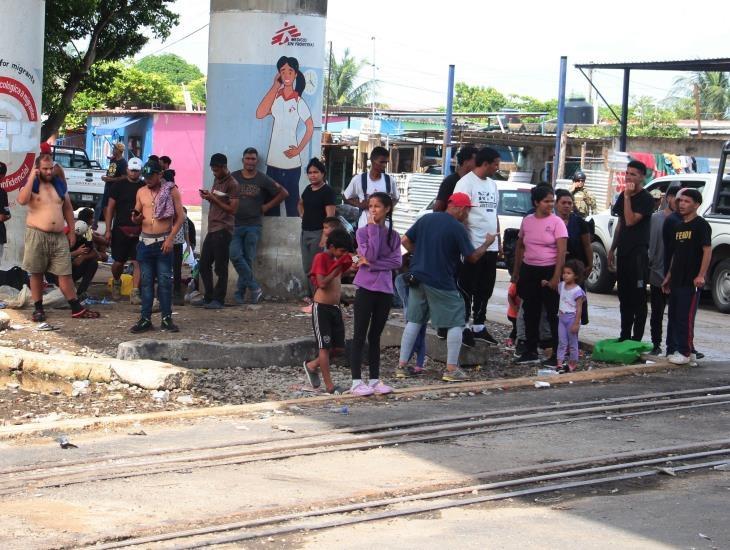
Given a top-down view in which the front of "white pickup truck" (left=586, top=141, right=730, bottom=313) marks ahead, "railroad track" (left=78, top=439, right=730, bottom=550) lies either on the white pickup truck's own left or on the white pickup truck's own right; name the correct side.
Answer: on the white pickup truck's own left

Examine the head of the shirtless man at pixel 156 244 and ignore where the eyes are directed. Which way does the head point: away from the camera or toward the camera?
toward the camera

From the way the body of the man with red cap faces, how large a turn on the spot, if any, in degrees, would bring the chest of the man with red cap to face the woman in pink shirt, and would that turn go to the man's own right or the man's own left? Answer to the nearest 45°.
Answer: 0° — they already face them

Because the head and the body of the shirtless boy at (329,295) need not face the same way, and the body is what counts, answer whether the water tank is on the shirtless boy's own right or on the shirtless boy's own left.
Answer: on the shirtless boy's own left

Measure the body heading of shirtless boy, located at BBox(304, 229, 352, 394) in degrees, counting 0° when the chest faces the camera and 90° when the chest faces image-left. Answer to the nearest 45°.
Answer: approximately 315°

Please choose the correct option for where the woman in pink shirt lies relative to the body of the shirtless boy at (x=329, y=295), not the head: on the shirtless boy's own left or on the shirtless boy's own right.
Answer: on the shirtless boy's own left

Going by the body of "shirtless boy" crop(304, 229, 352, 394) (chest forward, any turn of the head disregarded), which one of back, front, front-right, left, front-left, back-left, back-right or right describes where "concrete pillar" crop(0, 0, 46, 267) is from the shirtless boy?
back

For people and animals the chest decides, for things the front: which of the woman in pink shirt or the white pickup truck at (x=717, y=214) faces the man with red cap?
the woman in pink shirt

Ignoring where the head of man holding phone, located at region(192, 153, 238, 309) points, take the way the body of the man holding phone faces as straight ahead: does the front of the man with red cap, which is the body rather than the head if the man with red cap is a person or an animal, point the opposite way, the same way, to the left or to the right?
the opposite way

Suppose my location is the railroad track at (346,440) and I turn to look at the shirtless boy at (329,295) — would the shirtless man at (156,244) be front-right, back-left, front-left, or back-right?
front-left
